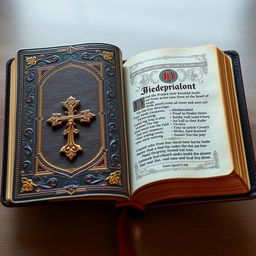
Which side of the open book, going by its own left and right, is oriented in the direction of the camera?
front
